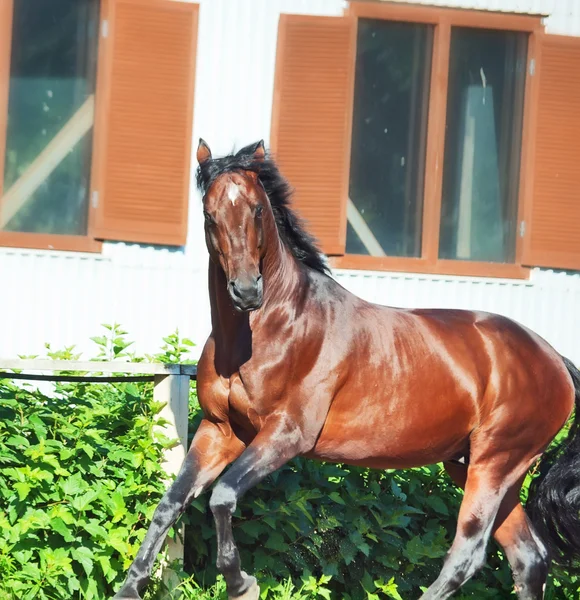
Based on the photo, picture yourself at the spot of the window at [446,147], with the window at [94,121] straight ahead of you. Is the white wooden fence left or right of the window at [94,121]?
left

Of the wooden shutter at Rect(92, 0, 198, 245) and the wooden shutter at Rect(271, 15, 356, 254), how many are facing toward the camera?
2

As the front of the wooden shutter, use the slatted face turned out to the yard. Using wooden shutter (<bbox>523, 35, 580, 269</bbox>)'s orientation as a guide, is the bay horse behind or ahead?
ahead

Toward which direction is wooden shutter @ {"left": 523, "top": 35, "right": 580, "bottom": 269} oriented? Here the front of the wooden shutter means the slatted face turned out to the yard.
toward the camera

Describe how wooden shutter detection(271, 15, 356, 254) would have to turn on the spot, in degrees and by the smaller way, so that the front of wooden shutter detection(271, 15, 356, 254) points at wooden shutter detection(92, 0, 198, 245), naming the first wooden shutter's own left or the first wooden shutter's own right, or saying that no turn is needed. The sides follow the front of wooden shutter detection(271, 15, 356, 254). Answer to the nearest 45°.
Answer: approximately 90° to the first wooden shutter's own right

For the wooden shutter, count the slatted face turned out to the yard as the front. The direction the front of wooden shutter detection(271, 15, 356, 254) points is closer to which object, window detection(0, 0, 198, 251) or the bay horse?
the bay horse

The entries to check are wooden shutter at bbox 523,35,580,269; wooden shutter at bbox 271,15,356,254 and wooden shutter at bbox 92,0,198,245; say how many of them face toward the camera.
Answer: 3

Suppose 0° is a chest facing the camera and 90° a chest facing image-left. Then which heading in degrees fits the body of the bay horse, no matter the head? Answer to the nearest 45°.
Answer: approximately 45°

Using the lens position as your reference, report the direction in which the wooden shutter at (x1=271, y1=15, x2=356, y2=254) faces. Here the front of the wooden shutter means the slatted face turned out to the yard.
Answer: facing the viewer

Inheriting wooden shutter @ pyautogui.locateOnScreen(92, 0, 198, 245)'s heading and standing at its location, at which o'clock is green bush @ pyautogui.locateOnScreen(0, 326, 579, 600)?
The green bush is roughly at 12 o'clock from the wooden shutter.

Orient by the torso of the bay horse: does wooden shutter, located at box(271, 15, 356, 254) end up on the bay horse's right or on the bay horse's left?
on the bay horse's right
